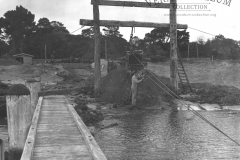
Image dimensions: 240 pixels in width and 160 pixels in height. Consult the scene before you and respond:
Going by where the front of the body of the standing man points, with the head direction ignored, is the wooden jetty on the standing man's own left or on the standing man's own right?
on the standing man's own right
